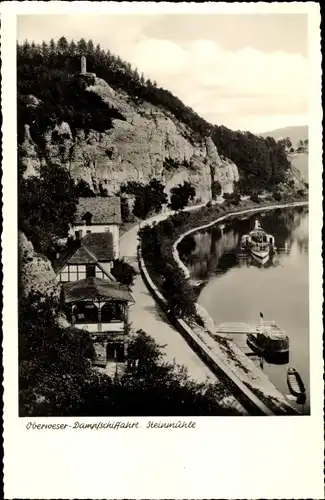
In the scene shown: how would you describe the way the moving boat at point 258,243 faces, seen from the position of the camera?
facing the viewer

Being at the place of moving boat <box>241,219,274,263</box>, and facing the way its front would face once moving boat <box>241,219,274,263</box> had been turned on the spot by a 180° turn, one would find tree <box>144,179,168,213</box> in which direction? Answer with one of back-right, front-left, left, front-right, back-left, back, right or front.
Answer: left

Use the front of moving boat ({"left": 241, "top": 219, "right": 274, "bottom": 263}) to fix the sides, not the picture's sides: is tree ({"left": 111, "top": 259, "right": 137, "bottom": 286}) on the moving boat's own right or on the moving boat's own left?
on the moving boat's own right

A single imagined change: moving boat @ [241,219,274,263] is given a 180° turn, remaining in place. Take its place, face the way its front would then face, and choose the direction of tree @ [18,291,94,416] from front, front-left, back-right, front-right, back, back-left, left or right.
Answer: back

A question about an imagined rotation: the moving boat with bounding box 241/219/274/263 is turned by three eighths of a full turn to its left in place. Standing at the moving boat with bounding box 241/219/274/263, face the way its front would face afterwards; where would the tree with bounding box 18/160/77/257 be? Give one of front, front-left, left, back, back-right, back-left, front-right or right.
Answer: back-left
